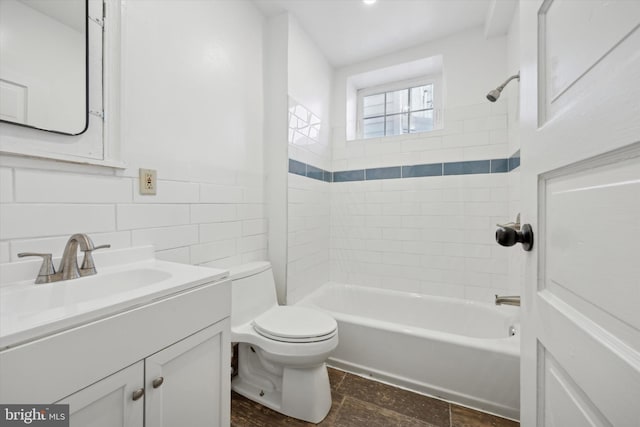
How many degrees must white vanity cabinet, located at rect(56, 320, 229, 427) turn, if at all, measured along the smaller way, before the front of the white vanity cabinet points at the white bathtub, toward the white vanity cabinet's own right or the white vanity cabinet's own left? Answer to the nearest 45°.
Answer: approximately 45° to the white vanity cabinet's own left

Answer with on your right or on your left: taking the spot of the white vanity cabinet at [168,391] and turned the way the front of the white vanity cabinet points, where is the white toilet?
on your left

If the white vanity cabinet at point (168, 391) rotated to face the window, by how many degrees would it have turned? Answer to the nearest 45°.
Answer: approximately 45° to its left

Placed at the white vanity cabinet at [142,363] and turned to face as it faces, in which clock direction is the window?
The window is roughly at 10 o'clock from the white vanity cabinet.

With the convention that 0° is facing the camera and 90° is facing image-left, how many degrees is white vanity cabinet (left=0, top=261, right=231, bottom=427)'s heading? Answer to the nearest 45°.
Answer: approximately 315°

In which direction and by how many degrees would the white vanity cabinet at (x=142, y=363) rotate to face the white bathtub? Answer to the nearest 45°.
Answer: approximately 45° to its left
